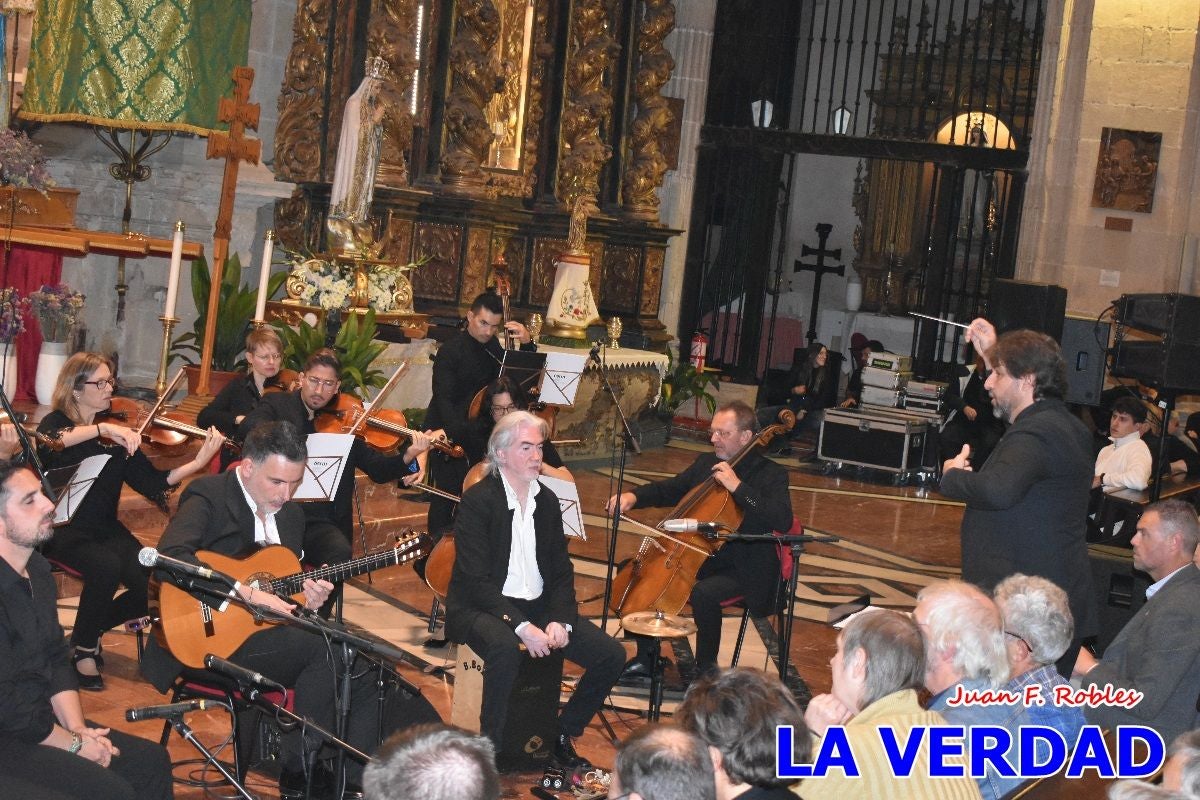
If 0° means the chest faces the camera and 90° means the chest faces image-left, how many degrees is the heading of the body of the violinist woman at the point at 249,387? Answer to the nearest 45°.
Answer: approximately 315°

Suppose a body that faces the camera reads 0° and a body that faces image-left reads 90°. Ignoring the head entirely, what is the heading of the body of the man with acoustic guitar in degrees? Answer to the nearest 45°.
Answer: approximately 315°

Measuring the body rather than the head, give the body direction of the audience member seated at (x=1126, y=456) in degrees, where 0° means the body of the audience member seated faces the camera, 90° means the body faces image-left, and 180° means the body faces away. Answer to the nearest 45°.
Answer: approximately 45°

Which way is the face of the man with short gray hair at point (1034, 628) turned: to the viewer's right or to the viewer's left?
to the viewer's left

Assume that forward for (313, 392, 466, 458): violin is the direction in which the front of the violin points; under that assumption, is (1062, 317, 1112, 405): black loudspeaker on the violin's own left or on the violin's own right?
on the violin's own left

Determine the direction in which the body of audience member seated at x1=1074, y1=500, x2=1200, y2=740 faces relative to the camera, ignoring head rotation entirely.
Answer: to the viewer's left

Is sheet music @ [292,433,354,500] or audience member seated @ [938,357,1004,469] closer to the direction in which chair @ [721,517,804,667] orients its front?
the sheet music

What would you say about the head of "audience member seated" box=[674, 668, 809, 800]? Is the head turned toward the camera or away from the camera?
away from the camera

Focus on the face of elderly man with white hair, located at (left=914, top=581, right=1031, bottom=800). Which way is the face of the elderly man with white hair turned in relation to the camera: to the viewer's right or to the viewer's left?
to the viewer's left

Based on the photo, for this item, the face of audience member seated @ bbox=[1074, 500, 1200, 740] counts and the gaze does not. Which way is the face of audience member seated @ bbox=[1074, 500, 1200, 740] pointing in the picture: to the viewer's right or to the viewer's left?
to the viewer's left

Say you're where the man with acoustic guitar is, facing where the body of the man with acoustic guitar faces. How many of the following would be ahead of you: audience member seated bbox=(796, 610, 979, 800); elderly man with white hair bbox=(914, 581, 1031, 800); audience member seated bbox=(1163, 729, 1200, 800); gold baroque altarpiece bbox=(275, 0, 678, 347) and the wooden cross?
3

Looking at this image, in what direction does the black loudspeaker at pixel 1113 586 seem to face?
to the viewer's left
